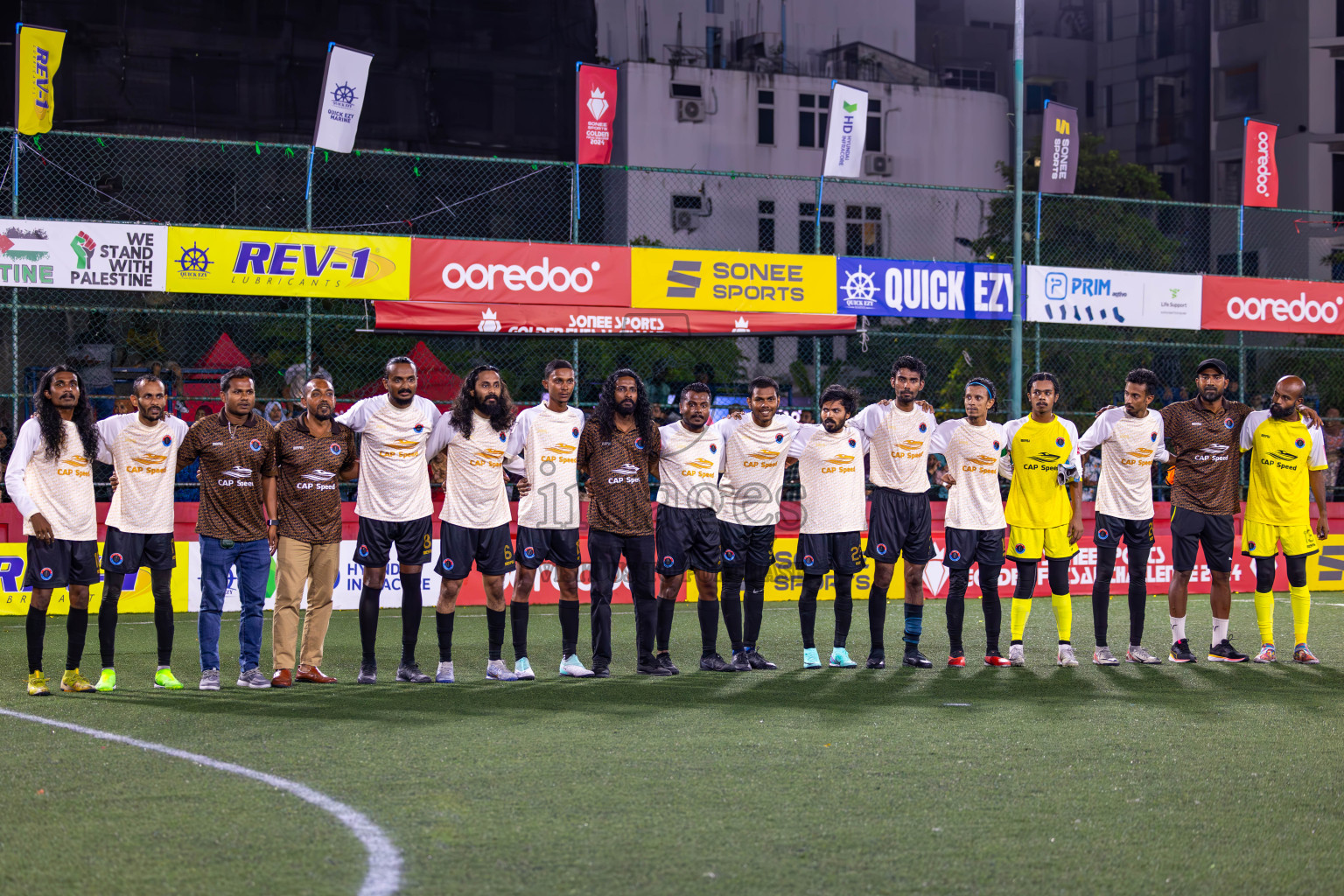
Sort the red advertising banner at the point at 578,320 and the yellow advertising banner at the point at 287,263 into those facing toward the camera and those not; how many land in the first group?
2

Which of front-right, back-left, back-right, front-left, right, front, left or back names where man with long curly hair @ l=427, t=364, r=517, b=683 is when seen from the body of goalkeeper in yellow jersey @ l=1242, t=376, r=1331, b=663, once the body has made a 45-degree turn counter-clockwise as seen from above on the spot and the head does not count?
right

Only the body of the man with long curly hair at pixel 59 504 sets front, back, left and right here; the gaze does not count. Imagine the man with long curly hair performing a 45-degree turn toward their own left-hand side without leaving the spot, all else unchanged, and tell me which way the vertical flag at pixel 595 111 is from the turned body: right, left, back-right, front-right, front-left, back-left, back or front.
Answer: front-left

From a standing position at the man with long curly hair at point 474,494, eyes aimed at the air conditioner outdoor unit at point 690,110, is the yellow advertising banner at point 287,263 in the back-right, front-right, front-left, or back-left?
front-left

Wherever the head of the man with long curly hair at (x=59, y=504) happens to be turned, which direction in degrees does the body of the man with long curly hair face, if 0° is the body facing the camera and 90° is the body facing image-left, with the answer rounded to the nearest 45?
approximately 315°

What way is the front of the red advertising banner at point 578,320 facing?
toward the camera

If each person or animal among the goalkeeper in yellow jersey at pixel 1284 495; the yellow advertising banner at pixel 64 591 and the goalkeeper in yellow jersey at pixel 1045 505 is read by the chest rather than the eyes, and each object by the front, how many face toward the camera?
3

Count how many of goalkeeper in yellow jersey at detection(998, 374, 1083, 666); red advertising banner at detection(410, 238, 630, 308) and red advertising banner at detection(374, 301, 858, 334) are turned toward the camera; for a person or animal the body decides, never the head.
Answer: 3

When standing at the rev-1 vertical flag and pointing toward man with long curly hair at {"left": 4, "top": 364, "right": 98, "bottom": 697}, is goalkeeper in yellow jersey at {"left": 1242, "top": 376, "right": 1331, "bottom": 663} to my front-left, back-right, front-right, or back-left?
front-left

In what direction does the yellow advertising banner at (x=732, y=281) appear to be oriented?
toward the camera

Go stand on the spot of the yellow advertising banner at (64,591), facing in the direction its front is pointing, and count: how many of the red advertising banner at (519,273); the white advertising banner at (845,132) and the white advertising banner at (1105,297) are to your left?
3

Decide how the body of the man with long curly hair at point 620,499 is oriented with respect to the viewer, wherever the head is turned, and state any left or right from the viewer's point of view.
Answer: facing the viewer

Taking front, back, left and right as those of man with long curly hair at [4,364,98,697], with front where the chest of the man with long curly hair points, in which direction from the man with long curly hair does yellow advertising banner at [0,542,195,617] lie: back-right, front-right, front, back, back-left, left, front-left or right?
back-left

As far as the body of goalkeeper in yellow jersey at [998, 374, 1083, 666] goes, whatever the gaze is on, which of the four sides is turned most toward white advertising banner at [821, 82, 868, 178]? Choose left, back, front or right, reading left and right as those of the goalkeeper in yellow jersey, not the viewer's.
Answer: back

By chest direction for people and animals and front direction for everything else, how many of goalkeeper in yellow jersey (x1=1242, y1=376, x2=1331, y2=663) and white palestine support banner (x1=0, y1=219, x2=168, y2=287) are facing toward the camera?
2

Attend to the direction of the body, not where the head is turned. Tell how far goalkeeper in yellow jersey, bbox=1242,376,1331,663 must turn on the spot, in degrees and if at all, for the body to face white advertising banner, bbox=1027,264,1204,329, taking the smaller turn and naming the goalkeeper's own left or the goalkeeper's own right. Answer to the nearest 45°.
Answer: approximately 180°
